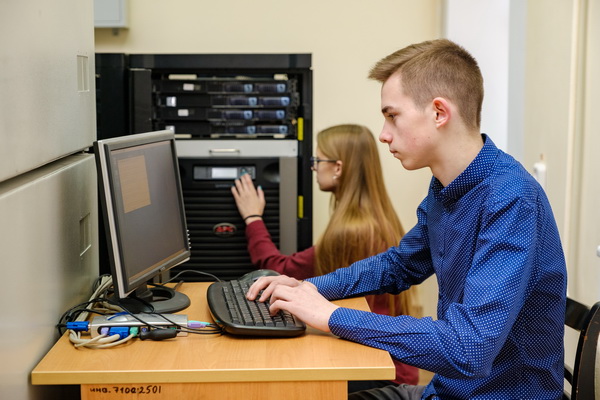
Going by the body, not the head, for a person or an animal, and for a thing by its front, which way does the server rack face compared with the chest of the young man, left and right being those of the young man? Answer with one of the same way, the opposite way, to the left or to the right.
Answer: to the left

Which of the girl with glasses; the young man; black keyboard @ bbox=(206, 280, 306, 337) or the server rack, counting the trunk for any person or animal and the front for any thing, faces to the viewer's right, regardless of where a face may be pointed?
the black keyboard

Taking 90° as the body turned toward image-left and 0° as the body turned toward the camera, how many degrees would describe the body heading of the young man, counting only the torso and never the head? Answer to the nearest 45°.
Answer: approximately 90°

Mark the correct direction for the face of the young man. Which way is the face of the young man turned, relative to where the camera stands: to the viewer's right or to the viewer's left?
to the viewer's left

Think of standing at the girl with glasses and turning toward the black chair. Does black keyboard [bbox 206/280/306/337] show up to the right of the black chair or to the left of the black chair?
right

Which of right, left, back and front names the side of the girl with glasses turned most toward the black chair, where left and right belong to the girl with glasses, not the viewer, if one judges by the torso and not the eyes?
back

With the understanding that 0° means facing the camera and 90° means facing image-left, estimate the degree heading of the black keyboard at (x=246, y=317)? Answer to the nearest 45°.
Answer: approximately 270°

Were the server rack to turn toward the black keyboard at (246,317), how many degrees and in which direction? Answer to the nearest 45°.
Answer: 0° — it already faces it

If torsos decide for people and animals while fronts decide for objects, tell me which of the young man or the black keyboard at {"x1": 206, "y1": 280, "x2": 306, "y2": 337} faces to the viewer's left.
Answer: the young man

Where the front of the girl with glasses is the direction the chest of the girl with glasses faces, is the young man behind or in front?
behind

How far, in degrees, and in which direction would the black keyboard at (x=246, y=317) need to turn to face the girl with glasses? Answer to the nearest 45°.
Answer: approximately 90° to its left

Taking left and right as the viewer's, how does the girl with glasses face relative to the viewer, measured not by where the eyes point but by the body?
facing away from the viewer and to the left of the viewer
